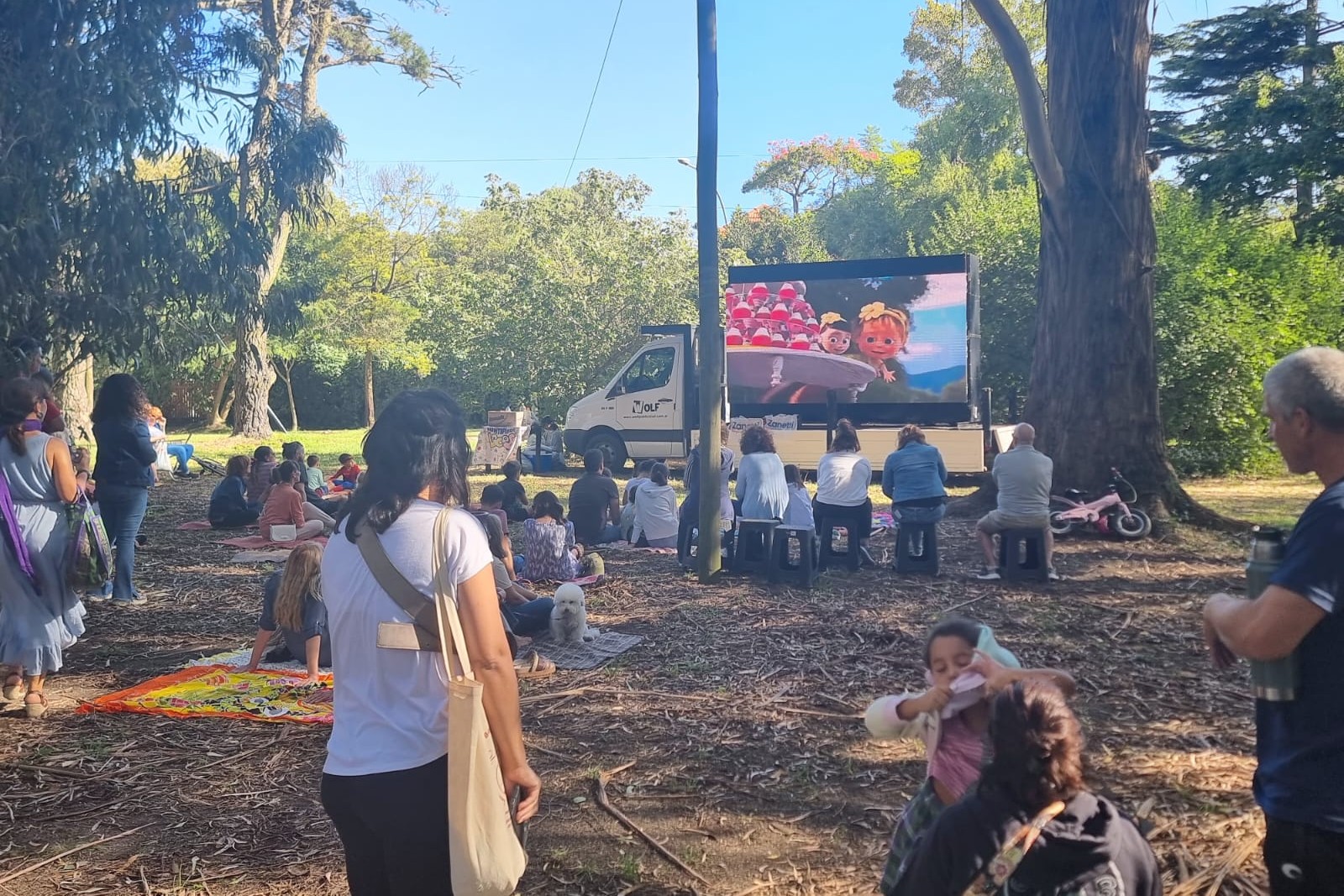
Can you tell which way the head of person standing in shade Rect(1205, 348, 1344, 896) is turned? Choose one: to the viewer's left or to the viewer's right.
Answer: to the viewer's left

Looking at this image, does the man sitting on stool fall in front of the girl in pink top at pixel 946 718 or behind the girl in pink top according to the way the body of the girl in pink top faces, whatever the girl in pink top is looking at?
behind

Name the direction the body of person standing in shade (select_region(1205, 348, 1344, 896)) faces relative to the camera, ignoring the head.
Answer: to the viewer's left

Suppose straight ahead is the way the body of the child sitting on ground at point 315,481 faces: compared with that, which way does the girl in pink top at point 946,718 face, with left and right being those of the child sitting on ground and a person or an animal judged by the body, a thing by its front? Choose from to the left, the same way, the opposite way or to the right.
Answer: the opposite way

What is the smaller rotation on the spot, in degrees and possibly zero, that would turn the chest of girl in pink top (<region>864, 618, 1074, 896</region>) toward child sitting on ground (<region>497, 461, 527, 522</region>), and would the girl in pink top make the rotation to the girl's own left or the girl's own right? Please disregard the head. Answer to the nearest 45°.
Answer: approximately 135° to the girl's own right

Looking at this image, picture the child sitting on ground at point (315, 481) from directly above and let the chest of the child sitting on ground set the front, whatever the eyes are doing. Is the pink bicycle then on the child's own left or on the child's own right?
on the child's own right

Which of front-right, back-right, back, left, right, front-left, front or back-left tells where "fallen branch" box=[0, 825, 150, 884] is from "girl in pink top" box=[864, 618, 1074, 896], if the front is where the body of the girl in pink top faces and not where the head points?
right

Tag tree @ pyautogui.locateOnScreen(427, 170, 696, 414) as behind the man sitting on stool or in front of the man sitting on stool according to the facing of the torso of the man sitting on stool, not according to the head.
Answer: in front

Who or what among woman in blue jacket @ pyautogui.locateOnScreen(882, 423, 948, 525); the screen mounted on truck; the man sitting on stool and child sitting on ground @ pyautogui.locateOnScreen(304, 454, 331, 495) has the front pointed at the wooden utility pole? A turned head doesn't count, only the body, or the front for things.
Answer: the screen mounted on truck

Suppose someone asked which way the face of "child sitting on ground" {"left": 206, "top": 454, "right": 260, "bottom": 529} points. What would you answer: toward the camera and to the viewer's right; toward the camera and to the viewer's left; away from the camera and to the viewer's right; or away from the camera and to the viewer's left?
away from the camera and to the viewer's right

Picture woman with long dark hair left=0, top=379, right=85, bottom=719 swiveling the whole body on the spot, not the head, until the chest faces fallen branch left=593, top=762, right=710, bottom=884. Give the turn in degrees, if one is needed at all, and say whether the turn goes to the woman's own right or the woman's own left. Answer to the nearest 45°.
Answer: approximately 90° to the woman's own right

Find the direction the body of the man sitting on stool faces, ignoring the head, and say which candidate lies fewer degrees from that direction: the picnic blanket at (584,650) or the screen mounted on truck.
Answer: the screen mounted on truck

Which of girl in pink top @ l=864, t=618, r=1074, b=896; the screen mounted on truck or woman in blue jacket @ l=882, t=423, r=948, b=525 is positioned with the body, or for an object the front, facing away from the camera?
the woman in blue jacket

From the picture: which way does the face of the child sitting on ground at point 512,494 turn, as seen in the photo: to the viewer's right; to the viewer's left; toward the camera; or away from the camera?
away from the camera
